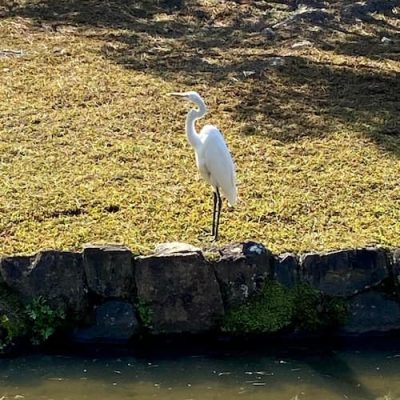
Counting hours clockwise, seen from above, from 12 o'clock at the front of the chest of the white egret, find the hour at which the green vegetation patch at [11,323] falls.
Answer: The green vegetation patch is roughly at 11 o'clock from the white egret.

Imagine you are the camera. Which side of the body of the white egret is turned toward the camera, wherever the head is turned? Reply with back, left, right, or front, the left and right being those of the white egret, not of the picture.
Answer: left

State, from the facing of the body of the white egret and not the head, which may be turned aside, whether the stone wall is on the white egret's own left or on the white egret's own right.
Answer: on the white egret's own left
